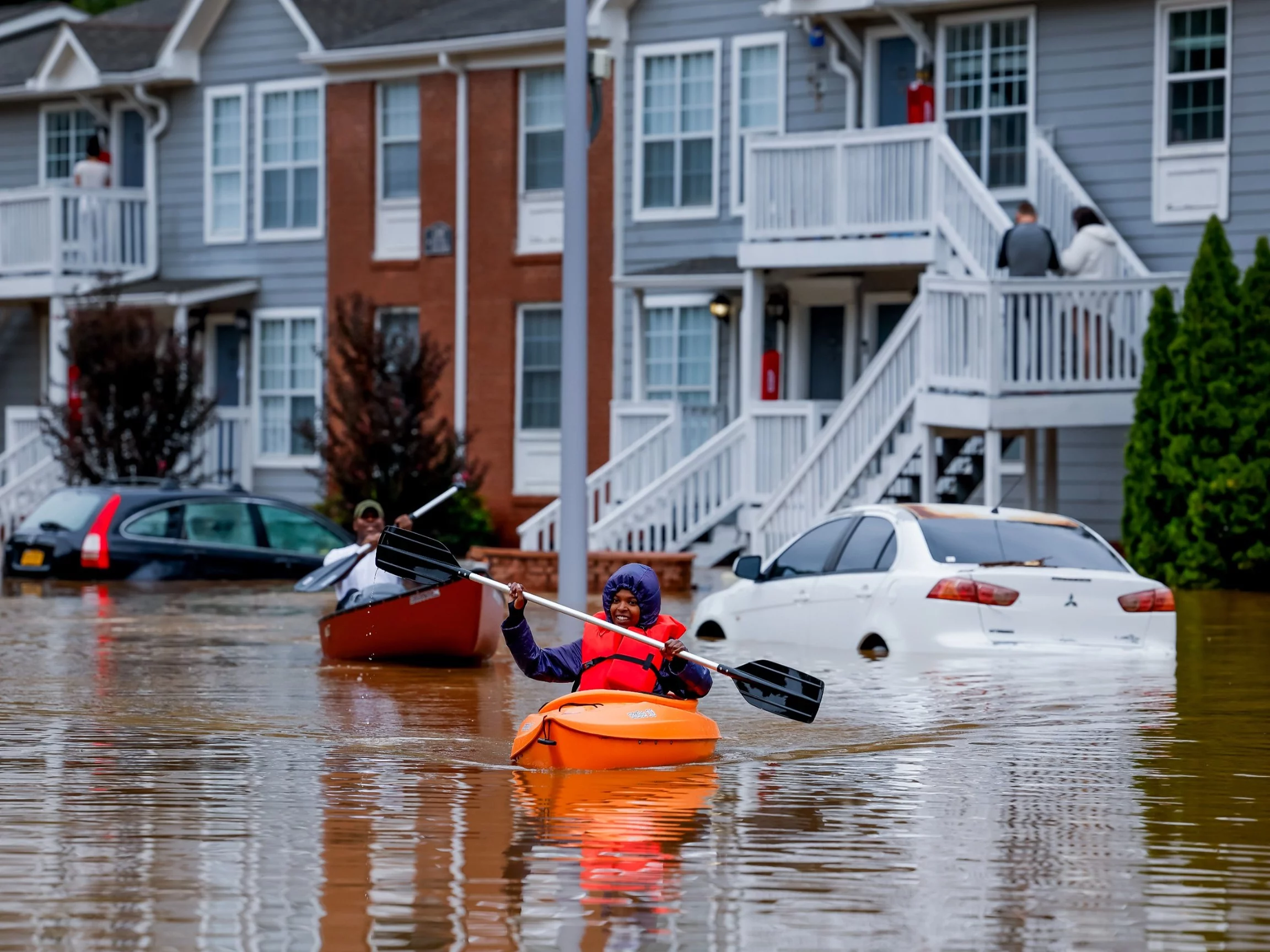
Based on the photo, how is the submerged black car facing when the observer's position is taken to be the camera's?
facing away from the viewer and to the right of the viewer

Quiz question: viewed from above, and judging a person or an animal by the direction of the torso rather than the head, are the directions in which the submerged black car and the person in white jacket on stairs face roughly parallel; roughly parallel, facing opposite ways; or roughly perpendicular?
roughly perpendicular

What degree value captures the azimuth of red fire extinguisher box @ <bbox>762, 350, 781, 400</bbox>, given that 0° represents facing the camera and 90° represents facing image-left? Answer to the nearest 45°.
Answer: approximately 0°

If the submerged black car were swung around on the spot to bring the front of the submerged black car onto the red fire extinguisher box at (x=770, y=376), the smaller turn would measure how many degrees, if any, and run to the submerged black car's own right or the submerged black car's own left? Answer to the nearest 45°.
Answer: approximately 45° to the submerged black car's own right

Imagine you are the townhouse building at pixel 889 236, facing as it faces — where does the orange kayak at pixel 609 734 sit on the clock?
The orange kayak is roughly at 12 o'clock from the townhouse building.

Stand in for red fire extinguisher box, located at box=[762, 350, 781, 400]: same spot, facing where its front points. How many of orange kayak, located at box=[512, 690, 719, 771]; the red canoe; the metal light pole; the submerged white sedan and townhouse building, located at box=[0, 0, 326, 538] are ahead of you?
4

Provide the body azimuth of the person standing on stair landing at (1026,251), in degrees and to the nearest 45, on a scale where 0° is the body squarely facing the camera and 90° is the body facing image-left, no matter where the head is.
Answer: approximately 180°

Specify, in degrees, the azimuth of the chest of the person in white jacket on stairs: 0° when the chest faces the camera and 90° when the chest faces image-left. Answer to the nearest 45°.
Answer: approximately 135°

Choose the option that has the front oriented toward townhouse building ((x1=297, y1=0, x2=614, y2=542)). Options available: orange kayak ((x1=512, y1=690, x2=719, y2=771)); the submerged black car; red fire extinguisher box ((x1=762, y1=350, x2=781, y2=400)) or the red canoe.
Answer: the submerged black car

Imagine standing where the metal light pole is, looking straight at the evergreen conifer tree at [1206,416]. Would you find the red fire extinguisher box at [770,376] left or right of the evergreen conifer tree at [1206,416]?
left

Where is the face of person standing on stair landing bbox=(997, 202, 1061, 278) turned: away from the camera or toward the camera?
away from the camera

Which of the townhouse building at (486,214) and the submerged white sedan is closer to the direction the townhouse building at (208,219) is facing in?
the submerged white sedan
